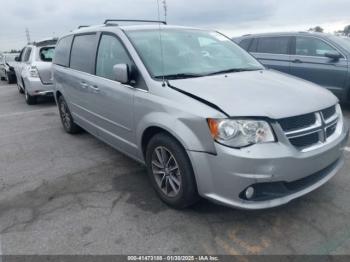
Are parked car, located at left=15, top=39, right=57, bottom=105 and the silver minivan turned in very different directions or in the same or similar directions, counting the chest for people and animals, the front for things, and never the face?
very different directions

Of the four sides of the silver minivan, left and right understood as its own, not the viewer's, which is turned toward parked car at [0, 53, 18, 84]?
back

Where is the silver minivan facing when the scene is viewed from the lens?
facing the viewer and to the right of the viewer

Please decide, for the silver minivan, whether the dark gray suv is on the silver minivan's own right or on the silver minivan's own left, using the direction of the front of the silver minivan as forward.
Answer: on the silver minivan's own left

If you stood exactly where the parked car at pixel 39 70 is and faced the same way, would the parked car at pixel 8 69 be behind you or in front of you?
in front

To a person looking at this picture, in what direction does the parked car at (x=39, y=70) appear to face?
facing away from the viewer and to the left of the viewer

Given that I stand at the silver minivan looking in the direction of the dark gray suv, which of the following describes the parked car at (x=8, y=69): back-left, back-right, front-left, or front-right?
front-left

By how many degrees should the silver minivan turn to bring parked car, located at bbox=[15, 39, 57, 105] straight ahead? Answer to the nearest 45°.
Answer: approximately 180°
